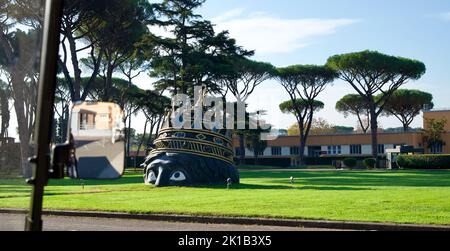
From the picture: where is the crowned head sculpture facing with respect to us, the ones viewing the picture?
facing the viewer and to the left of the viewer
